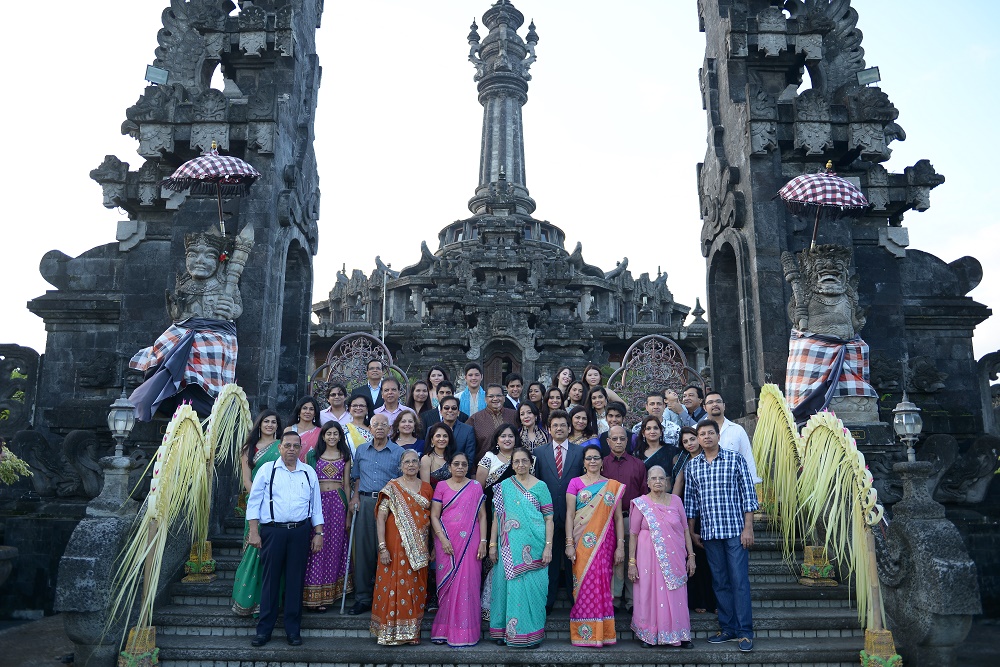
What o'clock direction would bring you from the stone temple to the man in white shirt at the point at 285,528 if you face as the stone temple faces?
The man in white shirt is roughly at 12 o'clock from the stone temple.

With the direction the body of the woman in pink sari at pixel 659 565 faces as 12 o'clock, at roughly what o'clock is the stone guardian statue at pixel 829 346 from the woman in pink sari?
The stone guardian statue is roughly at 7 o'clock from the woman in pink sari.

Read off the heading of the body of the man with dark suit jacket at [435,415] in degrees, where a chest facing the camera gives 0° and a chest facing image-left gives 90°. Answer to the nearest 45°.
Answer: approximately 0°

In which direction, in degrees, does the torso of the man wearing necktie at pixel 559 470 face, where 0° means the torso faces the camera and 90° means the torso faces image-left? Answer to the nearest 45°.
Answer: approximately 0°
